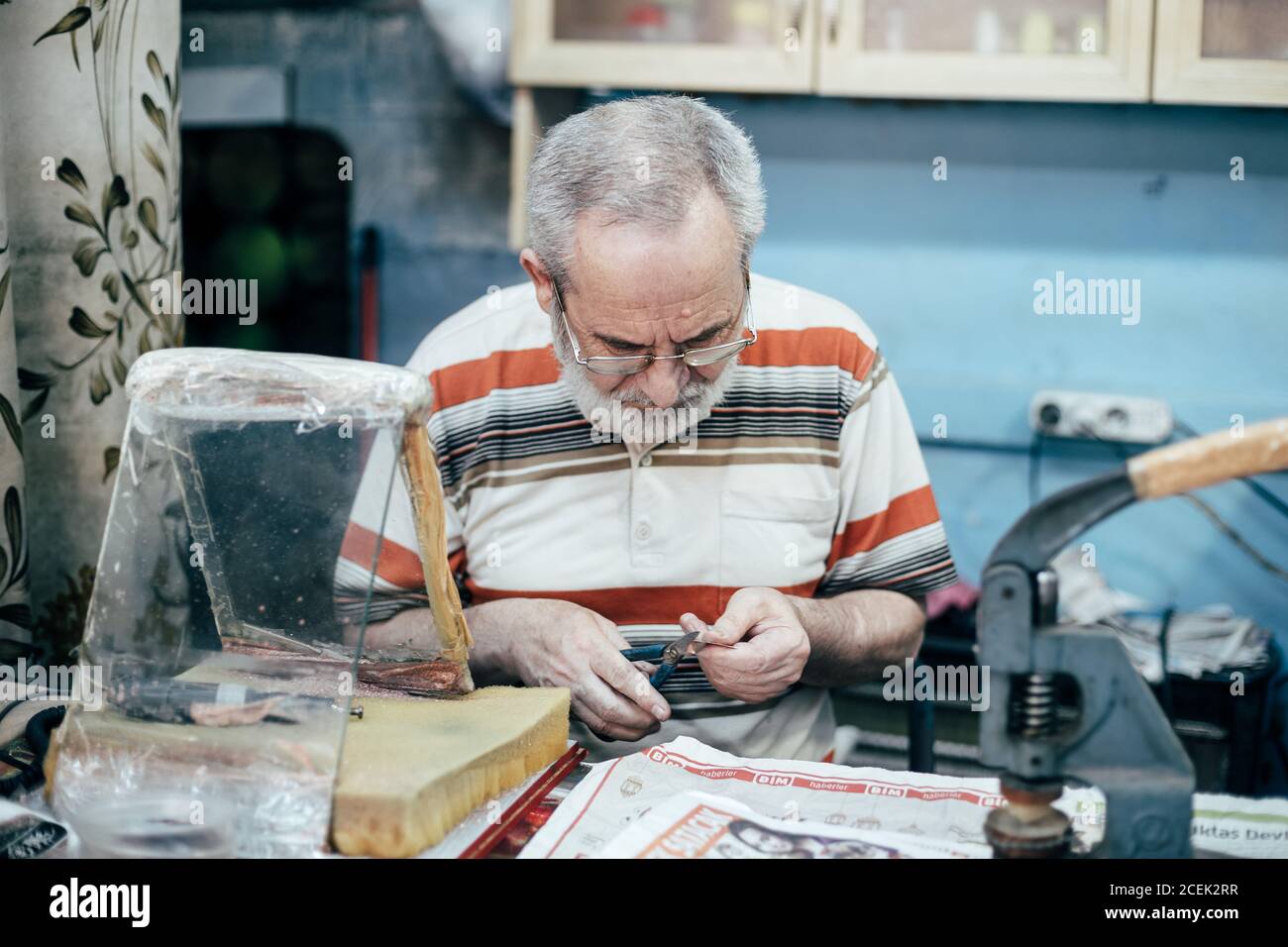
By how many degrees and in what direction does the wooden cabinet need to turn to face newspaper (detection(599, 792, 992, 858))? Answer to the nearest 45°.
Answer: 0° — it already faces it

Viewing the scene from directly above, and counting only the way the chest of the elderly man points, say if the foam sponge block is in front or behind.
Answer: in front

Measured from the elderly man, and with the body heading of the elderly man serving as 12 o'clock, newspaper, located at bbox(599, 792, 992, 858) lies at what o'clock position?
The newspaper is roughly at 12 o'clock from the elderly man.

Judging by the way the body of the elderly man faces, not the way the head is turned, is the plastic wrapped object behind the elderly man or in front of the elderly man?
in front

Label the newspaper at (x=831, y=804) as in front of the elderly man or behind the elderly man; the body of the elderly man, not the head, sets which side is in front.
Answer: in front

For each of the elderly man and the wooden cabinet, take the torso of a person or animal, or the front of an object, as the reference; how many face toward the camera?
2

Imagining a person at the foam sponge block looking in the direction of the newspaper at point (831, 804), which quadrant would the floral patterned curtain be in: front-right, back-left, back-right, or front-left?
back-left

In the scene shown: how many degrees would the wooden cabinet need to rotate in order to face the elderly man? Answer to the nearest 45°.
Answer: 0° — it already faces them

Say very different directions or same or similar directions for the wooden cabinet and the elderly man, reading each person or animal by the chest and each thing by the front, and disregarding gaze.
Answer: same or similar directions

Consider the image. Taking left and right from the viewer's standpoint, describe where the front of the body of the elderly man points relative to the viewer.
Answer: facing the viewer

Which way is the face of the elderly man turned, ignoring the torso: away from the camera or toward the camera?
toward the camera
